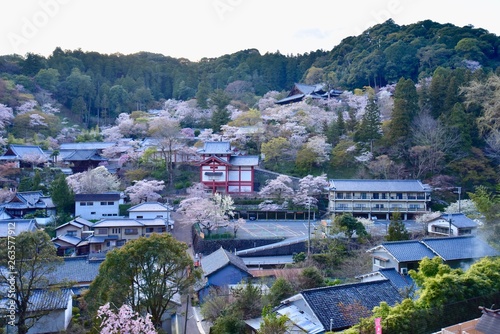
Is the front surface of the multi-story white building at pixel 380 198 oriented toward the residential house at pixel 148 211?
no

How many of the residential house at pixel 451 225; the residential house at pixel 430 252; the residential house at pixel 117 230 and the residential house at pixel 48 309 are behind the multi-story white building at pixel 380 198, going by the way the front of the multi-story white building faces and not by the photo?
0

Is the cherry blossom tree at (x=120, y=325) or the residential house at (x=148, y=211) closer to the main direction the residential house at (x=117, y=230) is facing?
the cherry blossom tree

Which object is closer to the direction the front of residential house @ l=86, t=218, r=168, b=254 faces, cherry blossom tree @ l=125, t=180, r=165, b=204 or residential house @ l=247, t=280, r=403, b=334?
the residential house

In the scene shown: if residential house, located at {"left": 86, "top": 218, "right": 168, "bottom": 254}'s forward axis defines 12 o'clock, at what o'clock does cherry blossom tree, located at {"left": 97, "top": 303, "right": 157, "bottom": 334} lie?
The cherry blossom tree is roughly at 12 o'clock from the residential house.

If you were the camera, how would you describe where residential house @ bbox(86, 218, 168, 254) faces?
facing the viewer

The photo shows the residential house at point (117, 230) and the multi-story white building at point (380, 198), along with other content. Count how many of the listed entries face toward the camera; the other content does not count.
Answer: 2

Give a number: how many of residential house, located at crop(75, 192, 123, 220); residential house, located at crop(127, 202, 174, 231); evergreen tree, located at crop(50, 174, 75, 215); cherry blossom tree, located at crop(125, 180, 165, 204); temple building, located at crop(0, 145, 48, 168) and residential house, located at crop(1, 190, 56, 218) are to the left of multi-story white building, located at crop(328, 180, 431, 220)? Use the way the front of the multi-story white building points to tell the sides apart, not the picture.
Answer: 0

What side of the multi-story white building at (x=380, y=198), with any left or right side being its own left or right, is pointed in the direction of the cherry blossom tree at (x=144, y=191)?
right

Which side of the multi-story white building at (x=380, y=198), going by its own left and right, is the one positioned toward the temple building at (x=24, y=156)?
right

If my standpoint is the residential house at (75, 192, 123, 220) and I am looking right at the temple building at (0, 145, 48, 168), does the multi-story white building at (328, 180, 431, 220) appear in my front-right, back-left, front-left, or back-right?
back-right

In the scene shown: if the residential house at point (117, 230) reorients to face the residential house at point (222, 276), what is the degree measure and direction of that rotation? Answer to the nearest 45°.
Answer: approximately 45° to its left

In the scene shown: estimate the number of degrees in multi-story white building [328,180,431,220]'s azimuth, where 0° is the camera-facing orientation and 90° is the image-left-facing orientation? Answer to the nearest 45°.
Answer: approximately 0°

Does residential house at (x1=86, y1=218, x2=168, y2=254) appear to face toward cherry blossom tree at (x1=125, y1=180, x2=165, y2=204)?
no

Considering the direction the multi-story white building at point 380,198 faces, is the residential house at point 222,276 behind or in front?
in front
